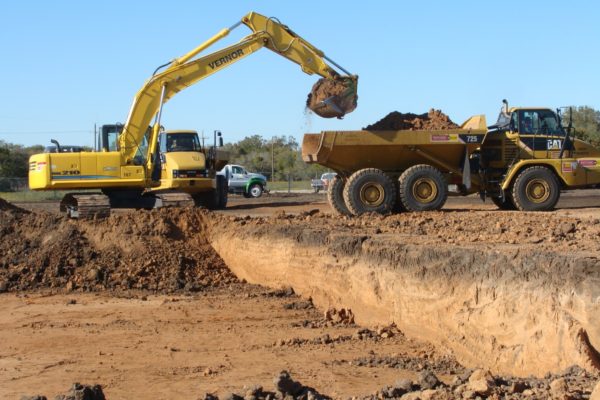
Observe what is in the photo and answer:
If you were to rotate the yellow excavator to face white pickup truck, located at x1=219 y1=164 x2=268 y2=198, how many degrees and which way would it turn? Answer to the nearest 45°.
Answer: approximately 90° to its left

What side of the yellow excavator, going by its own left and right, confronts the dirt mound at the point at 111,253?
right

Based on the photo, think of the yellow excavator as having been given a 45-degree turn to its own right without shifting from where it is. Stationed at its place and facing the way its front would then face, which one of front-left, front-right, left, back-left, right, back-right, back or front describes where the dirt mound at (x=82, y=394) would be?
front-right

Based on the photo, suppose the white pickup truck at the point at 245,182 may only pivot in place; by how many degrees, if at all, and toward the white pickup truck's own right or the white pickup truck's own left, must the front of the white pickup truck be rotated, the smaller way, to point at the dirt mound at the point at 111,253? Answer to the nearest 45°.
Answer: approximately 90° to the white pickup truck's own right

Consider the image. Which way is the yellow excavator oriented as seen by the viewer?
to the viewer's right

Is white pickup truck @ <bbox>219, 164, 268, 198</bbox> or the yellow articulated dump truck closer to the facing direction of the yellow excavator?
the yellow articulated dump truck

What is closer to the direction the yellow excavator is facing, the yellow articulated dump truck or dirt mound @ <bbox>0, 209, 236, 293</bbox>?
the yellow articulated dump truck

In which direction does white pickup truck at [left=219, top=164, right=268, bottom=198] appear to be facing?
to the viewer's right
